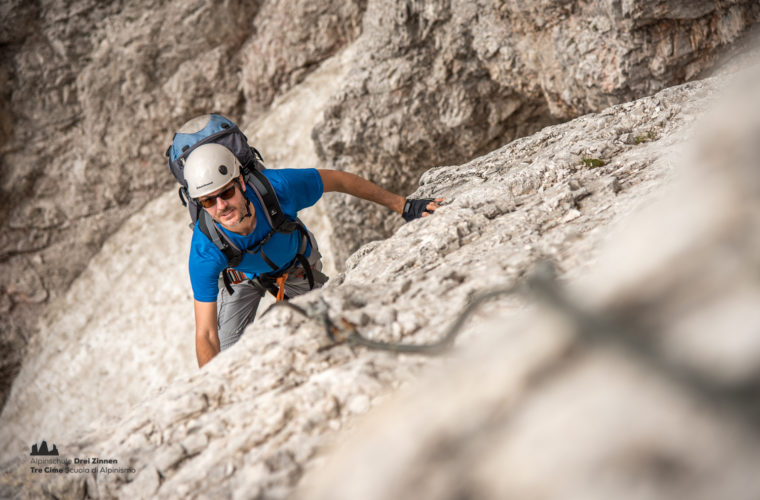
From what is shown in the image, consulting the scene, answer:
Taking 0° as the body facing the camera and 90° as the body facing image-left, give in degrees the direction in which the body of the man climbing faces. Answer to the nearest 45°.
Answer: approximately 0°
